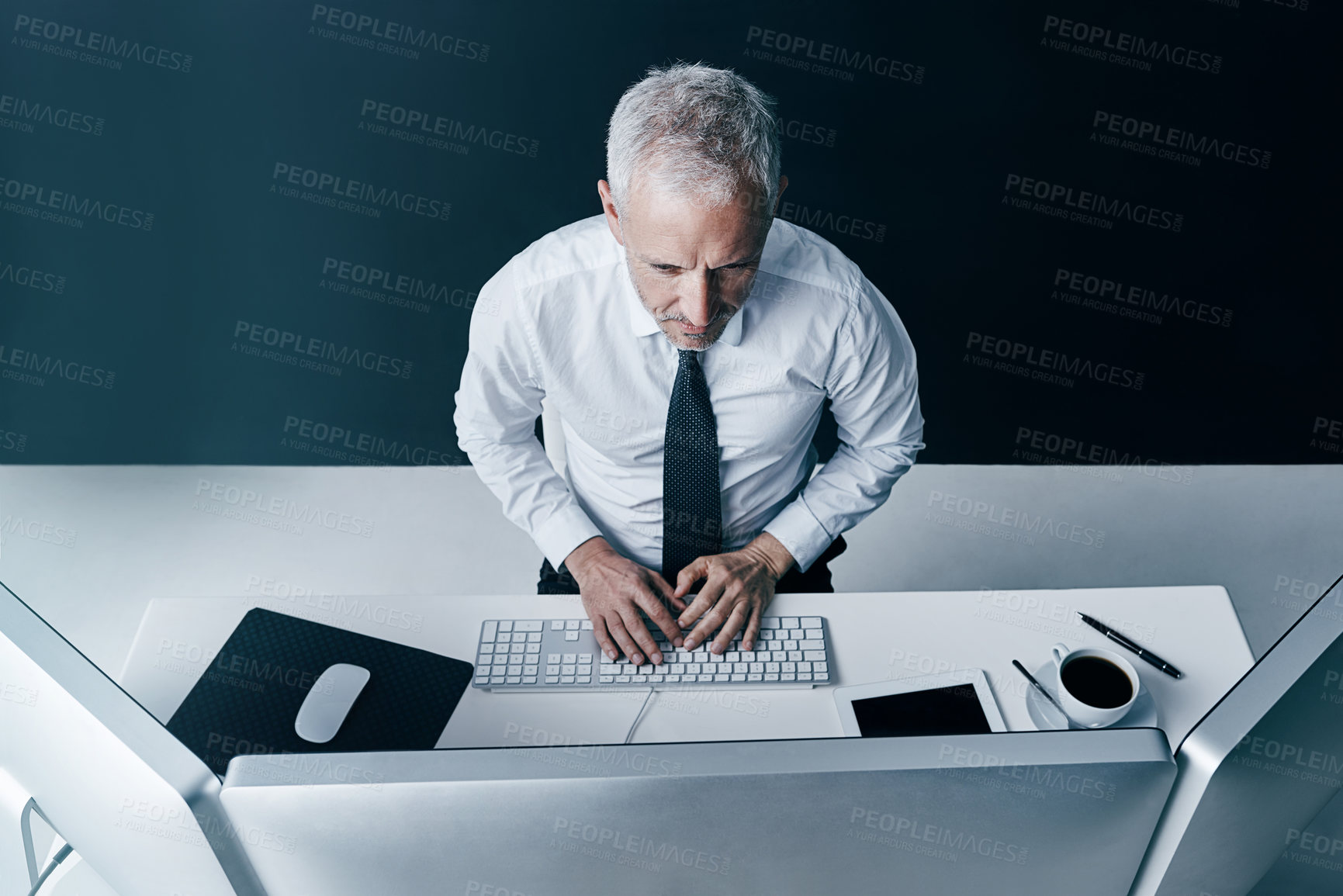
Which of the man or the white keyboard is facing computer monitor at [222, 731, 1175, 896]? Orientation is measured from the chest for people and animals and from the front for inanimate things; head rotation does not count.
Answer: the man

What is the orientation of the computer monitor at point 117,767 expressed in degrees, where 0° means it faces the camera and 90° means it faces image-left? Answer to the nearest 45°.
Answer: approximately 225°

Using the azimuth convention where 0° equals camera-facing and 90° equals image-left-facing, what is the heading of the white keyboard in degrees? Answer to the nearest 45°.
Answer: approximately 180°

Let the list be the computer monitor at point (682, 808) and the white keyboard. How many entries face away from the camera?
2

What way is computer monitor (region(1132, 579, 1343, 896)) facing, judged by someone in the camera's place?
facing away from the viewer and to the left of the viewer

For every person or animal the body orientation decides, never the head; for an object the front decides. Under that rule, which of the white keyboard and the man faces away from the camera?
the white keyboard

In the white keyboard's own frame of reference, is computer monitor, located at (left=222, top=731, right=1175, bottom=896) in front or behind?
behind

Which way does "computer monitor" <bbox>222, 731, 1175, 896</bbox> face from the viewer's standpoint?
away from the camera
